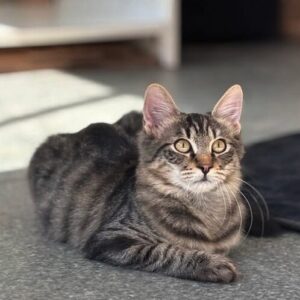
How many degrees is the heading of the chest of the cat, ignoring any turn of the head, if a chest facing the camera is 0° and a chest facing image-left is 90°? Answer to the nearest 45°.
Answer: approximately 315°

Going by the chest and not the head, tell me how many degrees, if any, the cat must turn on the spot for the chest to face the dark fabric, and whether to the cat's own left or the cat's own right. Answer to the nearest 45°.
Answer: approximately 90° to the cat's own left
